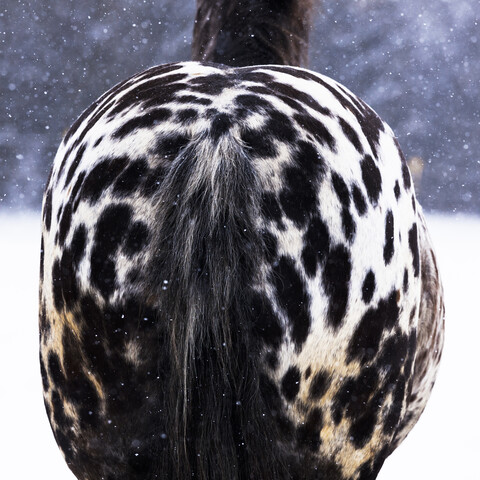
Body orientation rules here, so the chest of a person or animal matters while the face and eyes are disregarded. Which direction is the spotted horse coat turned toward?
away from the camera
